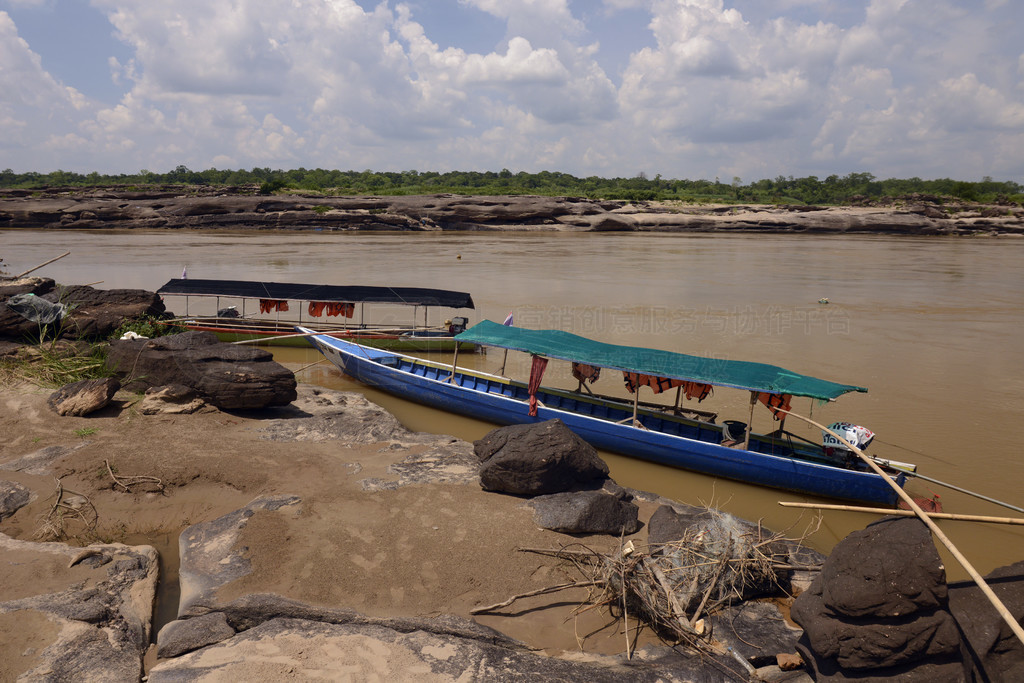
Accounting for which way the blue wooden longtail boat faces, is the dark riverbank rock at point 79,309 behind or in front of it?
in front

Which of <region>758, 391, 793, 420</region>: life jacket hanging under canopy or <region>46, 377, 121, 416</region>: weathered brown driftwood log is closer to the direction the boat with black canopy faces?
the weathered brown driftwood log

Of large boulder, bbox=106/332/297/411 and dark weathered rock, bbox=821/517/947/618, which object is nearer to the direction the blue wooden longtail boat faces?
the large boulder

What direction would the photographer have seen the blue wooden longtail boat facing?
facing away from the viewer and to the left of the viewer

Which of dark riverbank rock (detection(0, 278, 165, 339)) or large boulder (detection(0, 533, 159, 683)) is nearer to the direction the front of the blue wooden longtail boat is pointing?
the dark riverbank rock

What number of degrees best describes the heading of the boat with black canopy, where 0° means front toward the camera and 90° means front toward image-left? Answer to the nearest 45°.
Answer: approximately 90°

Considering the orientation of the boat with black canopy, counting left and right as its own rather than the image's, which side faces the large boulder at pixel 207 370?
left

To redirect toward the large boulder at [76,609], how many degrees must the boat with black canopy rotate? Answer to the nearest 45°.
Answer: approximately 90° to its left

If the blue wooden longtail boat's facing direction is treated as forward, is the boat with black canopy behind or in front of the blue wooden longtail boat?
in front

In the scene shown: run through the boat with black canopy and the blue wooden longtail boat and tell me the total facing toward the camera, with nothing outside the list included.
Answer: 0

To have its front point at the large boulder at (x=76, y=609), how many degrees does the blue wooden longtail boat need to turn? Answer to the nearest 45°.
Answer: approximately 90° to its left

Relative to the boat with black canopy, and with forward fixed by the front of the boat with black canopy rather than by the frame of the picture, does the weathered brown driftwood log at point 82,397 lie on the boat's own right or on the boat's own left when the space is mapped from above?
on the boat's own left

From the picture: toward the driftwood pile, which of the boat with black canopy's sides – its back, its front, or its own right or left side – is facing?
left
